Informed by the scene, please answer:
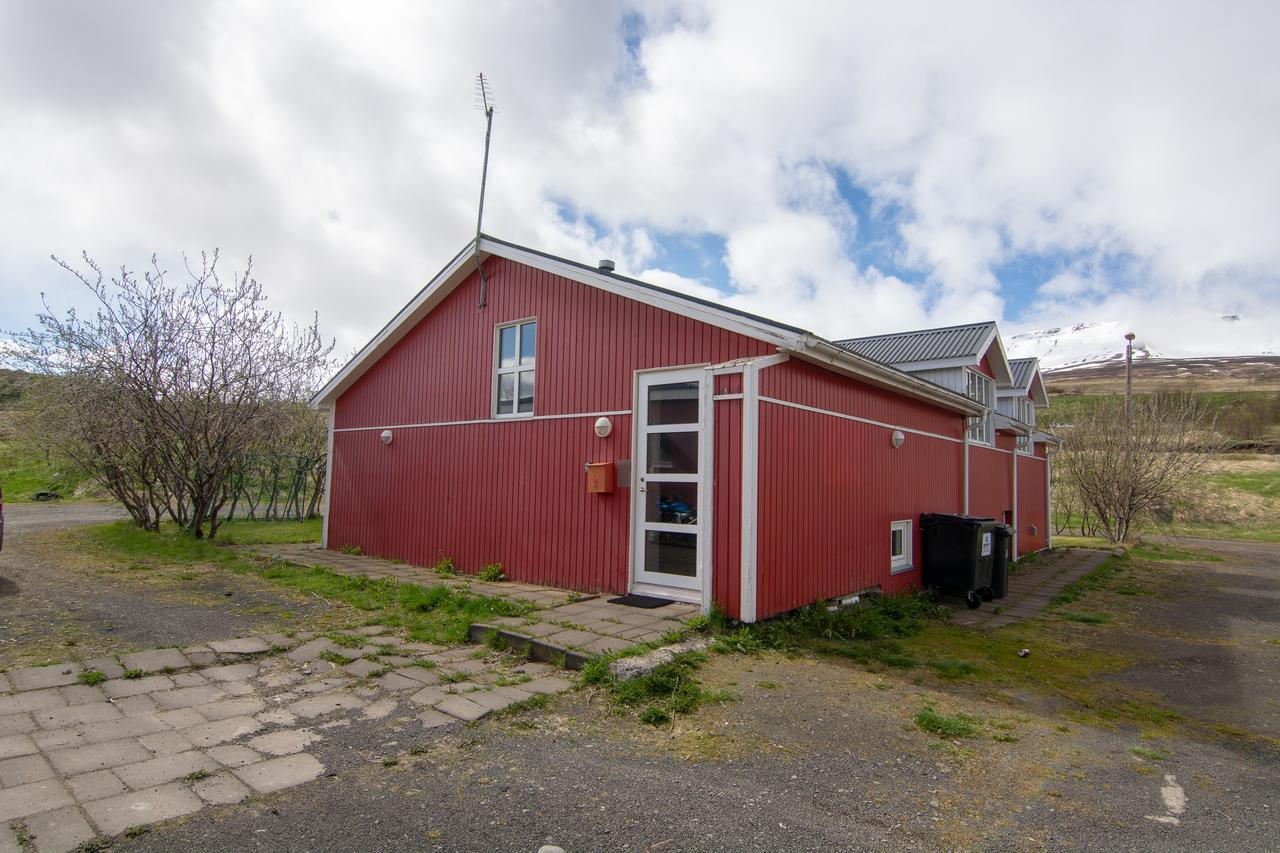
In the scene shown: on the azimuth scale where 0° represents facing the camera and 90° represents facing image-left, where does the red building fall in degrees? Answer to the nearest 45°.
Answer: approximately 45°

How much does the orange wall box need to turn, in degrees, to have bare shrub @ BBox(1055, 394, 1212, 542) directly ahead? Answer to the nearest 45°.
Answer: approximately 180°

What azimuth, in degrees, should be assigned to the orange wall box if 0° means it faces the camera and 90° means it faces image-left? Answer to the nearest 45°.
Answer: approximately 45°

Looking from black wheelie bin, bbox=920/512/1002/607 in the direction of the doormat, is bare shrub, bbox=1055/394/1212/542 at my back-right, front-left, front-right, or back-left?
back-right

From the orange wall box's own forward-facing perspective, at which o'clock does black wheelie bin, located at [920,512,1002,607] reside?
The black wheelie bin is roughly at 7 o'clock from the orange wall box.

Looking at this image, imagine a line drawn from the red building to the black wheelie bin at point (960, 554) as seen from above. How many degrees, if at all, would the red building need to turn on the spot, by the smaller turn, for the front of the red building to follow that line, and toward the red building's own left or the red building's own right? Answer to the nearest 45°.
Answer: approximately 135° to the red building's own left
